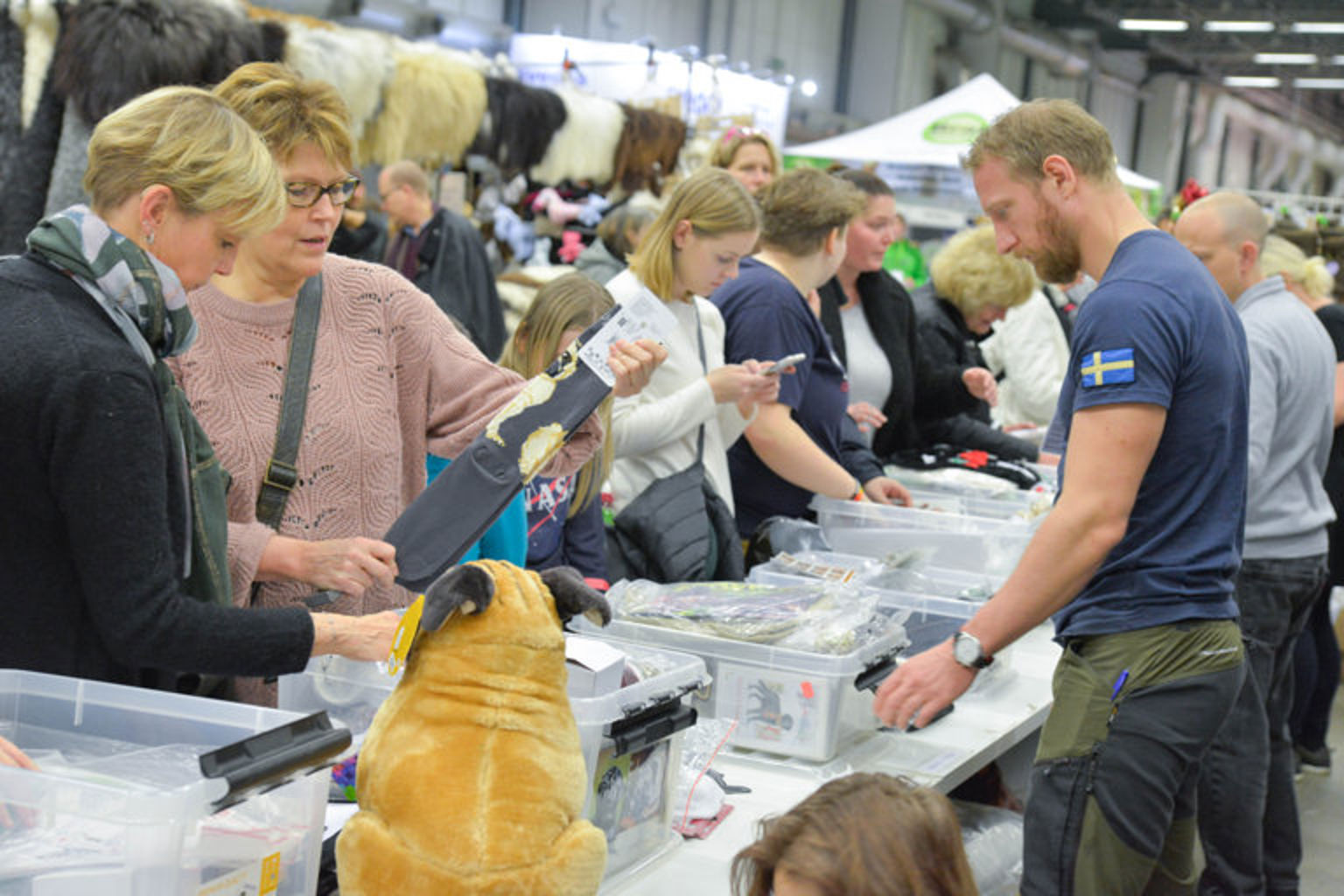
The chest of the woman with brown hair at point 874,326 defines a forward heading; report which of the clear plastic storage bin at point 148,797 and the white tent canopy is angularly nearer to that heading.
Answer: the clear plastic storage bin

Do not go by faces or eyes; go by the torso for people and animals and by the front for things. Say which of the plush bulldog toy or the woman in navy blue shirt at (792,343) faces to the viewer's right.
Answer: the woman in navy blue shirt

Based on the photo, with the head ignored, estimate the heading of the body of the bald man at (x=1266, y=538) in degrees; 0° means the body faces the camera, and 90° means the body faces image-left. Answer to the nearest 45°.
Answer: approximately 90°

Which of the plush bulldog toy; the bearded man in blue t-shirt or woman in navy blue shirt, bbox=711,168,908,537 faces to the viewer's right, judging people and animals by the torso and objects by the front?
the woman in navy blue shirt

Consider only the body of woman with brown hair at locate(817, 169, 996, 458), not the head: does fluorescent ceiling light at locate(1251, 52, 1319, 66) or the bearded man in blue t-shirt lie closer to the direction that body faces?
the bearded man in blue t-shirt

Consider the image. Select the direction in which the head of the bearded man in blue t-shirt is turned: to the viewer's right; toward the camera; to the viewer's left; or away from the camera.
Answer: to the viewer's left

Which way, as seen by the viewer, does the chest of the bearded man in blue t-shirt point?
to the viewer's left

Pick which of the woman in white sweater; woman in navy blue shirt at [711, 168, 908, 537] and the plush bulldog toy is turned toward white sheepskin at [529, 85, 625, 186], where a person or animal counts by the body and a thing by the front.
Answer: the plush bulldog toy

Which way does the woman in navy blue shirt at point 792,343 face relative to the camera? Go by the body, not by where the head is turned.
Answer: to the viewer's right

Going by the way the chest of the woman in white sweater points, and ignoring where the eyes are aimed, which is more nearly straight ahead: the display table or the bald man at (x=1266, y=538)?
the display table

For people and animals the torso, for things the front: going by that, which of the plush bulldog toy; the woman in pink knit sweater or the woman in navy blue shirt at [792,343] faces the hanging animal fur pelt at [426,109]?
the plush bulldog toy
